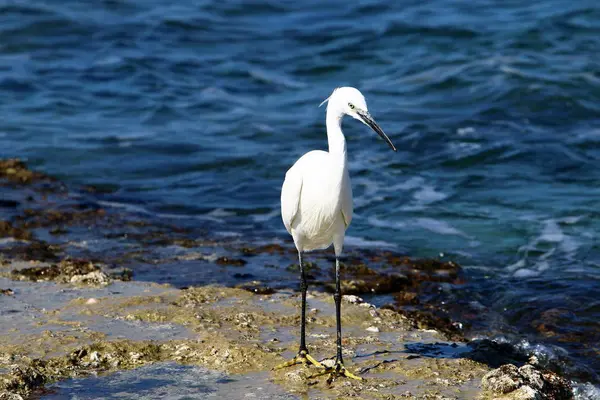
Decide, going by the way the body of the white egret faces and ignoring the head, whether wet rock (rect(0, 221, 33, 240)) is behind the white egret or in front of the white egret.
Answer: behind

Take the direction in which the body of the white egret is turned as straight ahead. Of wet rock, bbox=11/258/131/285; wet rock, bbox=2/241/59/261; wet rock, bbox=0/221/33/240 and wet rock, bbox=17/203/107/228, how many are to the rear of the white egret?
4

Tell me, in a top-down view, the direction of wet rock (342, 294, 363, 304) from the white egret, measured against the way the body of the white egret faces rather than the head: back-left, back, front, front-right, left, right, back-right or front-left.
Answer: back-left

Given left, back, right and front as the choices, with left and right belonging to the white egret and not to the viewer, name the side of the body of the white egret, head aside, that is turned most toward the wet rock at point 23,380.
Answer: right

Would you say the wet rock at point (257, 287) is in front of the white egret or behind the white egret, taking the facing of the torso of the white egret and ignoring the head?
behind

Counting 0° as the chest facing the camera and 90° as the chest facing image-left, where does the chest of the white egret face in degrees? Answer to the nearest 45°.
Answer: approximately 315°

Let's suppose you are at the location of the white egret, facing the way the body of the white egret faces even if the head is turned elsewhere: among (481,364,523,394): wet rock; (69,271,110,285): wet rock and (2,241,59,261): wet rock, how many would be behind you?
2

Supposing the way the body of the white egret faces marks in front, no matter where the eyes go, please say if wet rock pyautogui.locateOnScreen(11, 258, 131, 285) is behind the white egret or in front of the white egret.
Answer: behind

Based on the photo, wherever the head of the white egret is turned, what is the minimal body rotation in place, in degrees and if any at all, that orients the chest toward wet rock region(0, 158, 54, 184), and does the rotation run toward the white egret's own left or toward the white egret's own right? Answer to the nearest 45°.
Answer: approximately 180°

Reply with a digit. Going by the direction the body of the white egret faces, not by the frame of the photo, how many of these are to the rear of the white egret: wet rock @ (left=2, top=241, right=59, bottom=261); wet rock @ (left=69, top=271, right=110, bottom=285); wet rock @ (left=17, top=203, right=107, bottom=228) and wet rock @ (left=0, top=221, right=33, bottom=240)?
4

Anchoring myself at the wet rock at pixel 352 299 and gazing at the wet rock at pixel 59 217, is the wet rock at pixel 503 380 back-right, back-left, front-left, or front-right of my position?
back-left

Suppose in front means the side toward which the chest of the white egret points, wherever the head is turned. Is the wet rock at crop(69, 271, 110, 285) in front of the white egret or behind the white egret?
behind

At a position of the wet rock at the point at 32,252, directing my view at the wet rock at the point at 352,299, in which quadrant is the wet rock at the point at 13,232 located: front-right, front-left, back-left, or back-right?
back-left
